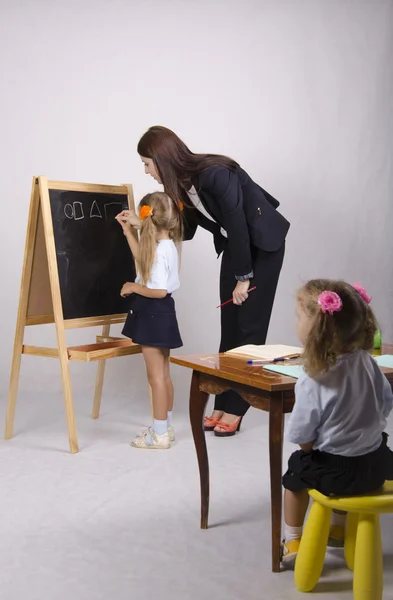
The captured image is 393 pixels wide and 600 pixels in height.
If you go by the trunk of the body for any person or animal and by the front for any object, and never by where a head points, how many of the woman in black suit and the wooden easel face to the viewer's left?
1

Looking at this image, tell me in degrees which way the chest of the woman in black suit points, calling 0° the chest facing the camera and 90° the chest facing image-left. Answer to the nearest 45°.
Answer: approximately 90°

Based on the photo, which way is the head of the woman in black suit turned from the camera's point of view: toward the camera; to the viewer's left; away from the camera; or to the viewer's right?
to the viewer's left

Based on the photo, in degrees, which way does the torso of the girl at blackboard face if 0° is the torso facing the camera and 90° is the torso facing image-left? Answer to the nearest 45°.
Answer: approximately 90°

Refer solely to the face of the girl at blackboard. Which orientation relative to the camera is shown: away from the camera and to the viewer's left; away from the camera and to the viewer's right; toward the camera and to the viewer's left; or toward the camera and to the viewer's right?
away from the camera and to the viewer's left

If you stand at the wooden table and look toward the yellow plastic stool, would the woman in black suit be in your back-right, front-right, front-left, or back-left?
back-left

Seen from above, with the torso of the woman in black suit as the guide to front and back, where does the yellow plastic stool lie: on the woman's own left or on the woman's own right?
on the woman's own left

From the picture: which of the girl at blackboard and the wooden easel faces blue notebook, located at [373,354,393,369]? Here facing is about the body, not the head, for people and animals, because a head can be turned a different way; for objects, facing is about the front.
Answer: the wooden easel

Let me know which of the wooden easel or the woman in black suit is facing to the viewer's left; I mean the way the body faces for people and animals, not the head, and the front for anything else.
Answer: the woman in black suit
